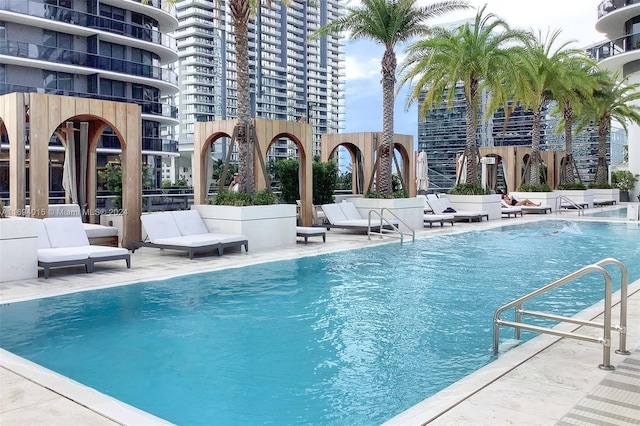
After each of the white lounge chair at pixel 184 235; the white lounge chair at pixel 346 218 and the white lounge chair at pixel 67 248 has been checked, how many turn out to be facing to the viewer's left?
0

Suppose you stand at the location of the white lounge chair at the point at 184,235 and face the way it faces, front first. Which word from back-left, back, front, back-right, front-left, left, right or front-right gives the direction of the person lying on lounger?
left

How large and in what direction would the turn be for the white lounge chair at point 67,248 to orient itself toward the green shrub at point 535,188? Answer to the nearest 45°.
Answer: approximately 90° to its left

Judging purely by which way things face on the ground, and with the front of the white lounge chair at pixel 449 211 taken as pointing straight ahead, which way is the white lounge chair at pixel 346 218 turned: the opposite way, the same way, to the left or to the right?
the same way

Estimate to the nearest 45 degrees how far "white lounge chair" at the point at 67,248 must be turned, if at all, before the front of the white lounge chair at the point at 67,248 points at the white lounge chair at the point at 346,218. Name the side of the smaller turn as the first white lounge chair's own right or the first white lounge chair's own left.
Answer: approximately 90° to the first white lounge chair's own left

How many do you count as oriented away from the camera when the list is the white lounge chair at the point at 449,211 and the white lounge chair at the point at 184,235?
0

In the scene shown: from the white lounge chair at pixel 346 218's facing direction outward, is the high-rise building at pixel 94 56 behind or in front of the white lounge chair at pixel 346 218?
behind

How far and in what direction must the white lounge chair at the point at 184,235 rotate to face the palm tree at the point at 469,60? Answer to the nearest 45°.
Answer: approximately 90° to its left

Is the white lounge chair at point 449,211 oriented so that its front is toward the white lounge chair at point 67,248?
no

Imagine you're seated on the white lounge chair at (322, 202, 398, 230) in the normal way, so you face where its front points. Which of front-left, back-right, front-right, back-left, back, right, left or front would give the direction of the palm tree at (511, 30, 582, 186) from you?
left

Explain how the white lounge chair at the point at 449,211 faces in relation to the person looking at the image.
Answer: facing the viewer and to the right of the viewer

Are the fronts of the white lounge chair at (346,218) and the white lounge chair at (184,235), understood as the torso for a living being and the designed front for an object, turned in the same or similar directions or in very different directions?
same or similar directions

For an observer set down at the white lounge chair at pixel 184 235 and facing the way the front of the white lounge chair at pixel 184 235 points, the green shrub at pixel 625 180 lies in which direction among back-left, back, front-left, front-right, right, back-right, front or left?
left

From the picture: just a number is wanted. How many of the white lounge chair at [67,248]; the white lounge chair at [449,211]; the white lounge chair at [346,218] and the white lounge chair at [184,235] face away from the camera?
0
